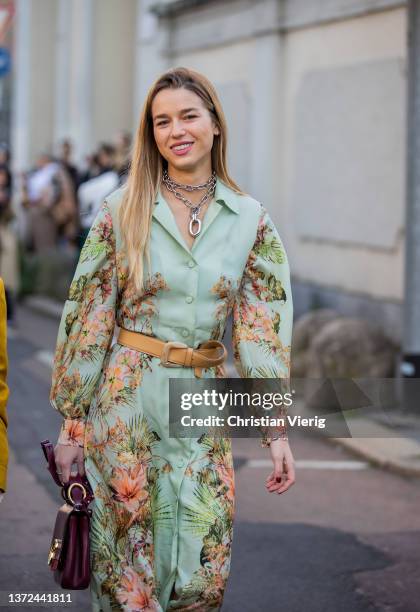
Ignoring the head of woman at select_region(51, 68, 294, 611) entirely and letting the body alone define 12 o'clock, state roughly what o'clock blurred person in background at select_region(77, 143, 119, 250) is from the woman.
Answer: The blurred person in background is roughly at 6 o'clock from the woman.

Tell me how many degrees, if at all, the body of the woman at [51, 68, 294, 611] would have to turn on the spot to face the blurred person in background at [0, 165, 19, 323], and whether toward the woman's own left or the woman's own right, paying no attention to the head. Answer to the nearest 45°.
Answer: approximately 180°

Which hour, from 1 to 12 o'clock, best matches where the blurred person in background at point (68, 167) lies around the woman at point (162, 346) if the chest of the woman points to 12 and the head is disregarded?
The blurred person in background is roughly at 6 o'clock from the woman.

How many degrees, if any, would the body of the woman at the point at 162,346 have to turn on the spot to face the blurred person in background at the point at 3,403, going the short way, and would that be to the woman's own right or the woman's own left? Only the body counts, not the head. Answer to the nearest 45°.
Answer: approximately 90° to the woman's own right

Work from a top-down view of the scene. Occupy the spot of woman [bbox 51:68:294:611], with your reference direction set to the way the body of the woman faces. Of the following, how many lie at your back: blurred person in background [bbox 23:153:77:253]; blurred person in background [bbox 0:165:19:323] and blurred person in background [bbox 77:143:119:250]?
3

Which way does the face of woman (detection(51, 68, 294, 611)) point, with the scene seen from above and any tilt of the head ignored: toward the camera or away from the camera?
toward the camera

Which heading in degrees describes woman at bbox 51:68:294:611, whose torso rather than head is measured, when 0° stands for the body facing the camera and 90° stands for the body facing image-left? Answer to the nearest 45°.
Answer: approximately 0°

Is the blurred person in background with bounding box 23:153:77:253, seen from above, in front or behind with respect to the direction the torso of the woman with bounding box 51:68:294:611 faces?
behind
